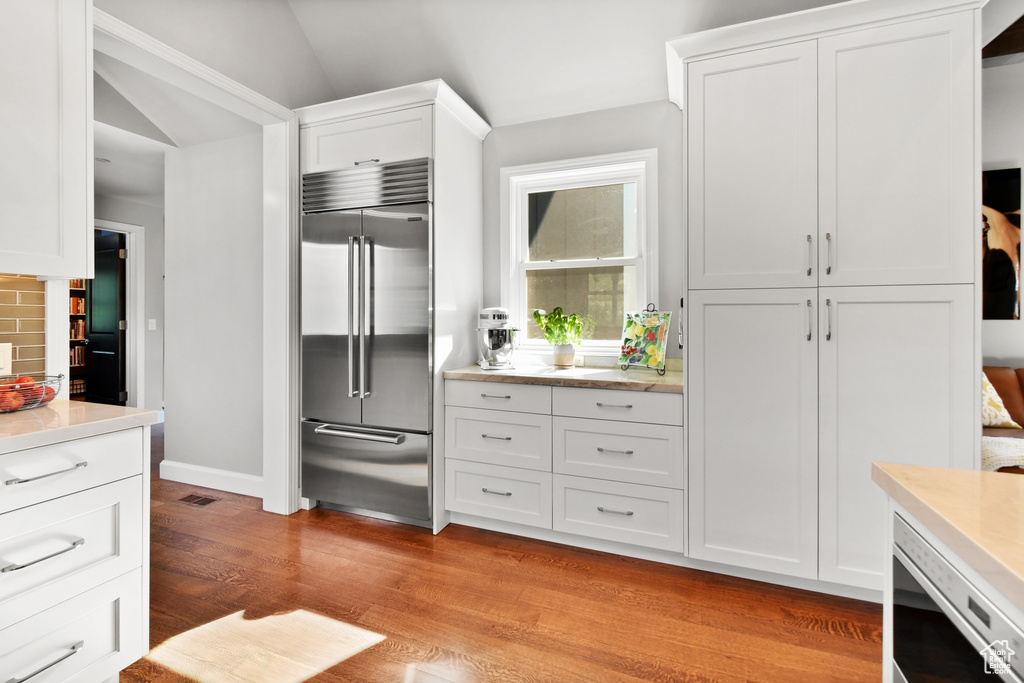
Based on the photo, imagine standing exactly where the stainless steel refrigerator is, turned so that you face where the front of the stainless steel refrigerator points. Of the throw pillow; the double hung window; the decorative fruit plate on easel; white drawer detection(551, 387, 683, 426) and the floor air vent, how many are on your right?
1

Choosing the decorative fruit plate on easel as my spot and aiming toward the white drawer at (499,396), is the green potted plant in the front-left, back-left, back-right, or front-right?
front-right

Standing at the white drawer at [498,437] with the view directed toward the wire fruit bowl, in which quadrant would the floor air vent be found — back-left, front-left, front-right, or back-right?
front-right

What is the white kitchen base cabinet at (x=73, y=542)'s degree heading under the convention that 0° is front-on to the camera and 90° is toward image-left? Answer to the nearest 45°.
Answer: approximately 315°

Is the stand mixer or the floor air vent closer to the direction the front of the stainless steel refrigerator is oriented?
the floor air vent

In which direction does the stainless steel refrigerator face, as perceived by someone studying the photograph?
facing the viewer and to the left of the viewer

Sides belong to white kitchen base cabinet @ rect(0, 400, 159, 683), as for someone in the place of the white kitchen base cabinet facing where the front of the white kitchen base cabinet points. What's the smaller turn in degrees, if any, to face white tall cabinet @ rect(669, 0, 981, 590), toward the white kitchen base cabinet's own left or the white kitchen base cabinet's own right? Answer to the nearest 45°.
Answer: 0° — it already faces it

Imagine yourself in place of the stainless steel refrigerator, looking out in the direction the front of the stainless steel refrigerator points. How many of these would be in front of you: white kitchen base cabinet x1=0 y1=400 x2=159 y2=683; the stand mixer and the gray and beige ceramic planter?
1

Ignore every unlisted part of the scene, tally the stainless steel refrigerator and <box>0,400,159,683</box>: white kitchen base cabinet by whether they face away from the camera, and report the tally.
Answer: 0

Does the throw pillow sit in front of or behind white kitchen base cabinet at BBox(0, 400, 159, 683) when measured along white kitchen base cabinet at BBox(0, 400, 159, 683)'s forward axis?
in front

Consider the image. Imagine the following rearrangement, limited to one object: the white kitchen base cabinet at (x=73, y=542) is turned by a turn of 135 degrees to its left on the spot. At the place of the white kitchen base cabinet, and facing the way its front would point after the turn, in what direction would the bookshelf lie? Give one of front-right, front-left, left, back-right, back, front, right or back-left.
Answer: front

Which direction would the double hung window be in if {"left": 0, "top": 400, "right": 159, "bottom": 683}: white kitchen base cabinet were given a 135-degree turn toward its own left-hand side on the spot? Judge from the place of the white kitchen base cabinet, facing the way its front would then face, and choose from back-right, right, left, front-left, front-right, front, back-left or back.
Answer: right

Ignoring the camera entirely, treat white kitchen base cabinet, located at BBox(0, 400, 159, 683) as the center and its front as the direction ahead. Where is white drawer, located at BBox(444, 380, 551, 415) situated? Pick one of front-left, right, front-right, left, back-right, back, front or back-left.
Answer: front-left

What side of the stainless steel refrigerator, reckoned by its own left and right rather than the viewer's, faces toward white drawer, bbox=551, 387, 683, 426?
left
